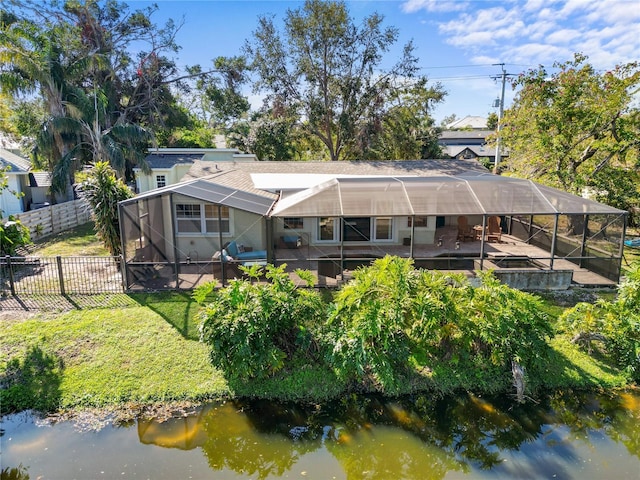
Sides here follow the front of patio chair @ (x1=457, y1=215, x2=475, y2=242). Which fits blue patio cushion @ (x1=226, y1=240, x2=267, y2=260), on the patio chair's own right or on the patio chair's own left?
on the patio chair's own right

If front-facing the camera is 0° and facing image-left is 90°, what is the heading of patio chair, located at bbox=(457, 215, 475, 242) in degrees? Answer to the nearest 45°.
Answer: approximately 315°

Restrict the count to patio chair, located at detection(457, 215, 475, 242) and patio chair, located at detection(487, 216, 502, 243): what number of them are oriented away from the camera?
0

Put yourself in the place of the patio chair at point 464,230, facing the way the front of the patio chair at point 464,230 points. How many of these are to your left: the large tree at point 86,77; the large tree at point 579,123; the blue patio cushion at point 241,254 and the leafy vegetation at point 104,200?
1

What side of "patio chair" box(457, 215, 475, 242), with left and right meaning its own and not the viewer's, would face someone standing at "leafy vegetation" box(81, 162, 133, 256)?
right

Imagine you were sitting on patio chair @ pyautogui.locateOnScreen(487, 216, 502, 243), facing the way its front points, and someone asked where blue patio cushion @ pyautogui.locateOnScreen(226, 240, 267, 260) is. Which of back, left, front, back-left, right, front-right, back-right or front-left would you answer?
front-right

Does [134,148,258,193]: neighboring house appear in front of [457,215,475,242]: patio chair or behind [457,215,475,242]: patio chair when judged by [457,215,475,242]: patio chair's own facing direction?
behind

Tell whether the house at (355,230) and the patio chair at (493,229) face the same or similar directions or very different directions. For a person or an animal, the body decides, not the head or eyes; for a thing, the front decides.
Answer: very different directions
